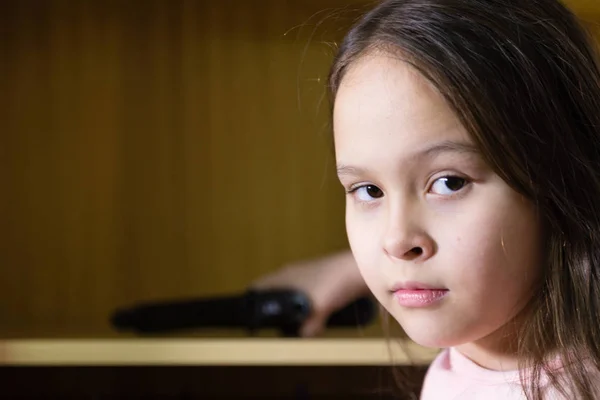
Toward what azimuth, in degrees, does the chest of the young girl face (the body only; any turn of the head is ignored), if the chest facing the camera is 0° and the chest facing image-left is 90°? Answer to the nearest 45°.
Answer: approximately 45°
